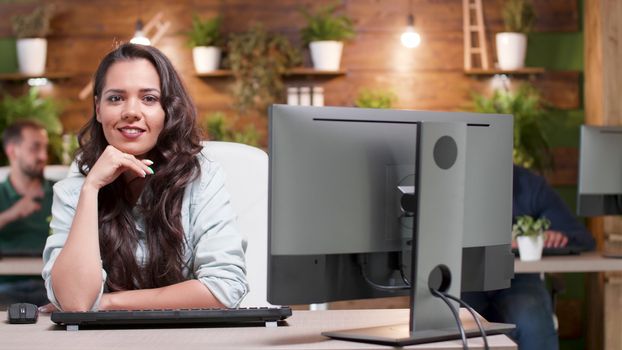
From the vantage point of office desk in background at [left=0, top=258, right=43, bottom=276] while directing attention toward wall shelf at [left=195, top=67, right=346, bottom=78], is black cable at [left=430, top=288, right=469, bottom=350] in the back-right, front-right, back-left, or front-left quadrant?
back-right

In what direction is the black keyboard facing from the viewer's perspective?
away from the camera

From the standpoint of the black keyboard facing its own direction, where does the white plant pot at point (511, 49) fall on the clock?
The white plant pot is roughly at 1 o'clock from the black keyboard.

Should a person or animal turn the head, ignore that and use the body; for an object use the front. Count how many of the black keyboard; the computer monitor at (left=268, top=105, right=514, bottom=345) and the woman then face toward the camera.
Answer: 1

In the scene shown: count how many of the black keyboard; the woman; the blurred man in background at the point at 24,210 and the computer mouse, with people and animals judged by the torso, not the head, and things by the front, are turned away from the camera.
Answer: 1

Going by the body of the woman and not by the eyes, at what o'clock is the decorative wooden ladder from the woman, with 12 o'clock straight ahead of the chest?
The decorative wooden ladder is roughly at 7 o'clock from the woman.

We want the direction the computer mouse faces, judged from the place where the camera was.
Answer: facing the viewer

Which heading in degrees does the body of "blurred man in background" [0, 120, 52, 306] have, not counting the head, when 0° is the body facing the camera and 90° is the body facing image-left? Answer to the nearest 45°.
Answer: approximately 315°

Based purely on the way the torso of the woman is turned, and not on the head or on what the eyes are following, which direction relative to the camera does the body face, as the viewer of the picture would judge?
toward the camera

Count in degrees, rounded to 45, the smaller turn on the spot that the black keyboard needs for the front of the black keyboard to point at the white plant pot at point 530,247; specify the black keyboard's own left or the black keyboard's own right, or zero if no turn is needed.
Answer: approximately 45° to the black keyboard's own right

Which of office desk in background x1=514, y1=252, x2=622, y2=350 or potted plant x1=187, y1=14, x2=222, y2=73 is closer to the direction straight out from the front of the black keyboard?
the potted plant

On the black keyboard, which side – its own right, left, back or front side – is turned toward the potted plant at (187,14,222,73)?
front

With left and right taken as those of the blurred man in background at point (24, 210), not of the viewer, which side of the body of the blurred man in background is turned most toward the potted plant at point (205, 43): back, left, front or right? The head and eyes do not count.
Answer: left

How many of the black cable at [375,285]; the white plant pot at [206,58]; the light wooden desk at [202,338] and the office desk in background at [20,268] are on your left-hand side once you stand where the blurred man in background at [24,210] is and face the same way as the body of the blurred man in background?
1
